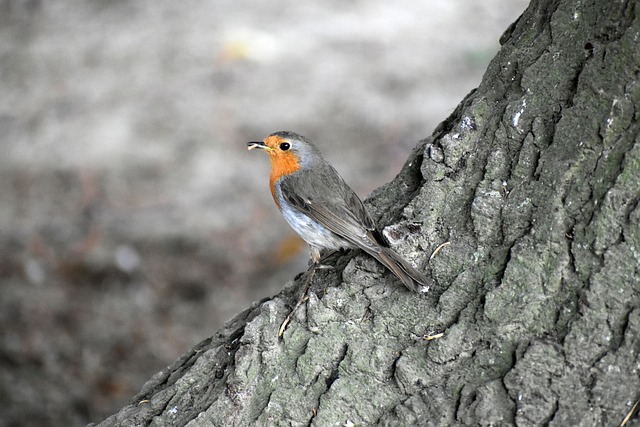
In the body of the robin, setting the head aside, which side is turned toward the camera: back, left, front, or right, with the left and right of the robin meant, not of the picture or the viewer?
left
